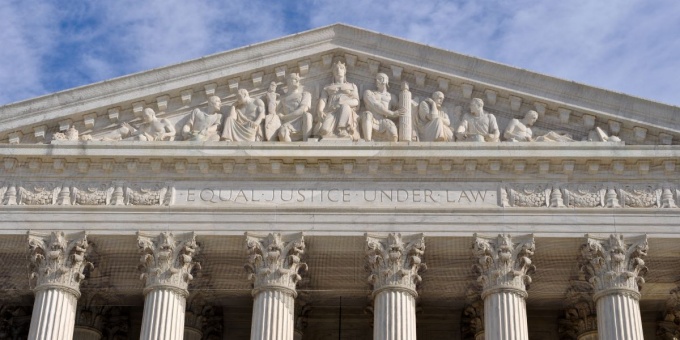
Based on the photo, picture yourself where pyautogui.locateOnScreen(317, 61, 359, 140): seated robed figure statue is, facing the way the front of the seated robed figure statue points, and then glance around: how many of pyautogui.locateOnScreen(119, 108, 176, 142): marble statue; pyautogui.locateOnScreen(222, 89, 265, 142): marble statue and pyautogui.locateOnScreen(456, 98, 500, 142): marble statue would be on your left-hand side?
1

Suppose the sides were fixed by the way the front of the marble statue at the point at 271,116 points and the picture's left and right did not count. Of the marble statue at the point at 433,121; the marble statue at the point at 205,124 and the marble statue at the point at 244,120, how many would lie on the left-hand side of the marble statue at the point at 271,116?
1

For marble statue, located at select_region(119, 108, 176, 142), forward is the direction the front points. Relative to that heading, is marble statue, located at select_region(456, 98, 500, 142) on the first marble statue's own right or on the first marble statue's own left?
on the first marble statue's own left

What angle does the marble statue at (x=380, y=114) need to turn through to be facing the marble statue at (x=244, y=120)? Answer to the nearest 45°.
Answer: approximately 90° to its right

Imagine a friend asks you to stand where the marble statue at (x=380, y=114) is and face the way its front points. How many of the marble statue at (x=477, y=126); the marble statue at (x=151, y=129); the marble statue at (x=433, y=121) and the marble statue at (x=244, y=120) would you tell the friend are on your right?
2

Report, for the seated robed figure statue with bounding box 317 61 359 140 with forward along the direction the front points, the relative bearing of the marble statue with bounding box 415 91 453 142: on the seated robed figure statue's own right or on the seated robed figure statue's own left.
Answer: on the seated robed figure statue's own left

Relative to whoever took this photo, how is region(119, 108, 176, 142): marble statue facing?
facing the viewer

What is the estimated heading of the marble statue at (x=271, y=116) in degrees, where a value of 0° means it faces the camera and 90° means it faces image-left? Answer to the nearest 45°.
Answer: approximately 0°

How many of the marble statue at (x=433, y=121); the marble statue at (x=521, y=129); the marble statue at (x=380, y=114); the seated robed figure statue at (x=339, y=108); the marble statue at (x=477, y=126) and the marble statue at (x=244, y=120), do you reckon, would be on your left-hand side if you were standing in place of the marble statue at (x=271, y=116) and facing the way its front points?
5

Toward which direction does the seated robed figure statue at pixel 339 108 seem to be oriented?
toward the camera

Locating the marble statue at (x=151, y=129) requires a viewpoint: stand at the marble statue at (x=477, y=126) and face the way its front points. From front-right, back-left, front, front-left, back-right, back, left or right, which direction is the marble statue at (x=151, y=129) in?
right

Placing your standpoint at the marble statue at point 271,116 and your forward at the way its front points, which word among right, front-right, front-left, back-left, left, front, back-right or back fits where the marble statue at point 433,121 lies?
left

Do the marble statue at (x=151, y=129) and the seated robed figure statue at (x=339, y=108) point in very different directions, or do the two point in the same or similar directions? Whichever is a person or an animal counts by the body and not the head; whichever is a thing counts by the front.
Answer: same or similar directions

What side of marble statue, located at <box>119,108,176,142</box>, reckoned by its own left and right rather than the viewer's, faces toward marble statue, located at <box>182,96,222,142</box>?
left

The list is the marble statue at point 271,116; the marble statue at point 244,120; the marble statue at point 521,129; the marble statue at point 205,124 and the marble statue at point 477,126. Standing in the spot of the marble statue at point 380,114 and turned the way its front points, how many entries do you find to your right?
3

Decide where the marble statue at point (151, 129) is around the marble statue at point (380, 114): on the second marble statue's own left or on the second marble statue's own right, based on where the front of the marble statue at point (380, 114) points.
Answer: on the second marble statue's own right

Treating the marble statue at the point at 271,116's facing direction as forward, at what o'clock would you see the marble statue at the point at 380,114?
the marble statue at the point at 380,114 is roughly at 9 o'clock from the marble statue at the point at 271,116.

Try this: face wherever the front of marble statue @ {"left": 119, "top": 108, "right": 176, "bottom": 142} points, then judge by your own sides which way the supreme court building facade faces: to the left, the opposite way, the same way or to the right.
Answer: the same way
